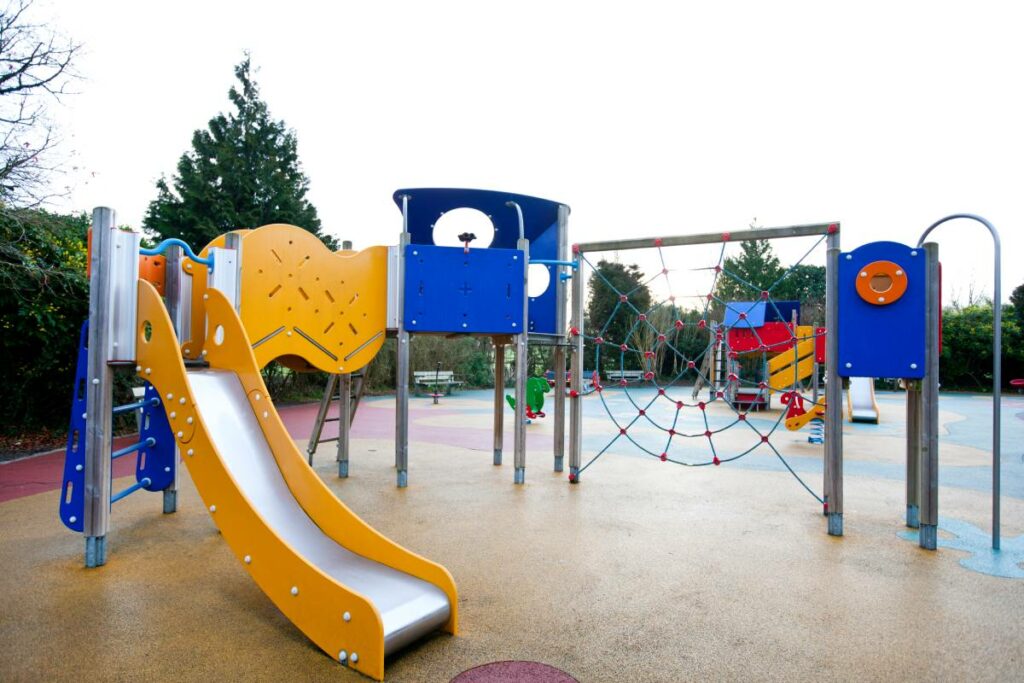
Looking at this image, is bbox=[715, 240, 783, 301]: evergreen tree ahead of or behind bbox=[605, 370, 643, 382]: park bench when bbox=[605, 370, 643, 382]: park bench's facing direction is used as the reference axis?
behind

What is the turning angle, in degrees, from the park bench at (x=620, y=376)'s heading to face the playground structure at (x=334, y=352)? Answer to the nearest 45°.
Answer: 0° — it already faces it

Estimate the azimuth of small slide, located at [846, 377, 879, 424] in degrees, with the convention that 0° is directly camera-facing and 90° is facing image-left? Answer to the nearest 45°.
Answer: approximately 0°

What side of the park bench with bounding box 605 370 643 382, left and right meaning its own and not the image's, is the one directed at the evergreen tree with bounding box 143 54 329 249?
right

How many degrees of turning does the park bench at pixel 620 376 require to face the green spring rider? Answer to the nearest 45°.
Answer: approximately 45° to its right

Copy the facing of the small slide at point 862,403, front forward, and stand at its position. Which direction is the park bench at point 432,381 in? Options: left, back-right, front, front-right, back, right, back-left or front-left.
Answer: right

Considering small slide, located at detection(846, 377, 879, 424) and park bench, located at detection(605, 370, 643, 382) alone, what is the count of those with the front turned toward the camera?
2

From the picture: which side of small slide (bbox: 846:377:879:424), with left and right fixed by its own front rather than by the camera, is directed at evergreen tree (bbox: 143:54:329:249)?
right

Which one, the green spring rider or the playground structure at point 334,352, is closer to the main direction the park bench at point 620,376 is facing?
the playground structure

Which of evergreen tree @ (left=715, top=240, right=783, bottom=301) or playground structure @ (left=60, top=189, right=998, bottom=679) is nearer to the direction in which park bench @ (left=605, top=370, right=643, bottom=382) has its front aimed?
the playground structure

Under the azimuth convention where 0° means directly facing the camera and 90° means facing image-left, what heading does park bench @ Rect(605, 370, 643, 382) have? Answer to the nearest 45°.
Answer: approximately 0°

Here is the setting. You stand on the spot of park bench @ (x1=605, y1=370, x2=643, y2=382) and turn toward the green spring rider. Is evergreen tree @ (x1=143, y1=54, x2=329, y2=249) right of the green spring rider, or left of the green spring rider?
right
